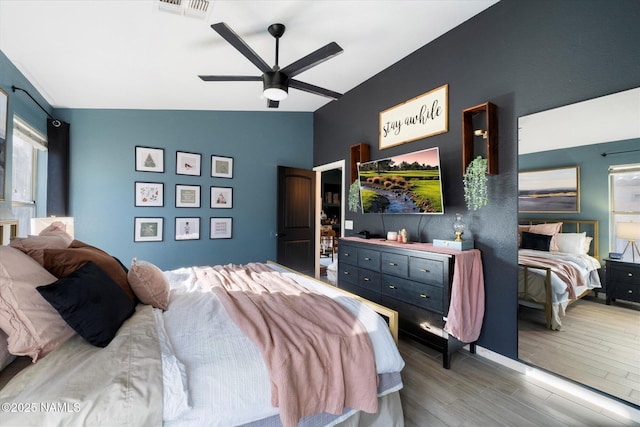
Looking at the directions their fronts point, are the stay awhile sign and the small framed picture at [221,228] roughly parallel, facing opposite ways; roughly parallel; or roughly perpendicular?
roughly perpendicular

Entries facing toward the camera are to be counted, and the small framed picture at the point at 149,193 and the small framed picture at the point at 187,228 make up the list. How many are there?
2

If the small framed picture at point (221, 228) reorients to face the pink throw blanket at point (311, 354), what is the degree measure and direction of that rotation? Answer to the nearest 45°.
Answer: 0° — it already faces it

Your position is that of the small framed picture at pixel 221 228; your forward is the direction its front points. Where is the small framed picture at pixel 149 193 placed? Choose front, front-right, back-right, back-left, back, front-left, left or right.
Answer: right

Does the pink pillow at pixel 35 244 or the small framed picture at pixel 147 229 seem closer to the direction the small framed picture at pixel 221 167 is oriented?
the pink pillow
